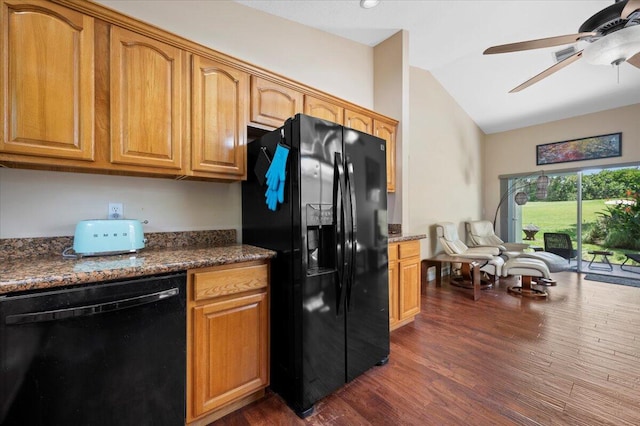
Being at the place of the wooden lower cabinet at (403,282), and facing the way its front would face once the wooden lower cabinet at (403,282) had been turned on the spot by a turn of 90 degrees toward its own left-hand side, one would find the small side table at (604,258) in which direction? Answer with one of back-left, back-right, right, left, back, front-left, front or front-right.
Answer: front

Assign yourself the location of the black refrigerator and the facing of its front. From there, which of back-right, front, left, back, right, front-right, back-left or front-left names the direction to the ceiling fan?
front-left

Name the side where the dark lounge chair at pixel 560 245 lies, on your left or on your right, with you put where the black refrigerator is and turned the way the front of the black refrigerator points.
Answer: on your left

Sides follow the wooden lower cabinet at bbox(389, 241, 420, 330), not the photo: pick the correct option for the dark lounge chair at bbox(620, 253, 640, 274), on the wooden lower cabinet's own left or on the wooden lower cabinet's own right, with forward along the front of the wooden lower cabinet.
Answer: on the wooden lower cabinet's own left

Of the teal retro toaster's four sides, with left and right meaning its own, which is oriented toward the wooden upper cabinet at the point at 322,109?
left

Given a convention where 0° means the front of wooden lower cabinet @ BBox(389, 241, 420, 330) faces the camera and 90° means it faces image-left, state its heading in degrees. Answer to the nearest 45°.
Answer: approximately 315°

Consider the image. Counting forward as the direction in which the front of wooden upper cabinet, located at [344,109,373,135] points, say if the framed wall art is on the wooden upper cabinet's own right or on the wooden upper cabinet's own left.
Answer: on the wooden upper cabinet's own left

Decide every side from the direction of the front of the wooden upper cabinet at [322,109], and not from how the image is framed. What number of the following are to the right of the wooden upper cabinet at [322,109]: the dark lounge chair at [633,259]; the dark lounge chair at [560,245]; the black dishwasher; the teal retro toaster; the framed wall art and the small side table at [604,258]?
2

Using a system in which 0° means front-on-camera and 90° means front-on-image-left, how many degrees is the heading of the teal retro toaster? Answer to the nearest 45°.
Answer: approximately 0°

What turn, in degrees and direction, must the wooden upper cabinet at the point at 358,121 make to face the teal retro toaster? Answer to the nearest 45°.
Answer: approximately 90° to its right
